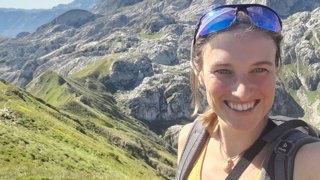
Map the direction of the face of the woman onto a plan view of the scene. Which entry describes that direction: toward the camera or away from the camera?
toward the camera

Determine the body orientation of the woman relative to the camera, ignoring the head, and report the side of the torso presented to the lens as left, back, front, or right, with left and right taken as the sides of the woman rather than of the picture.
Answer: front
